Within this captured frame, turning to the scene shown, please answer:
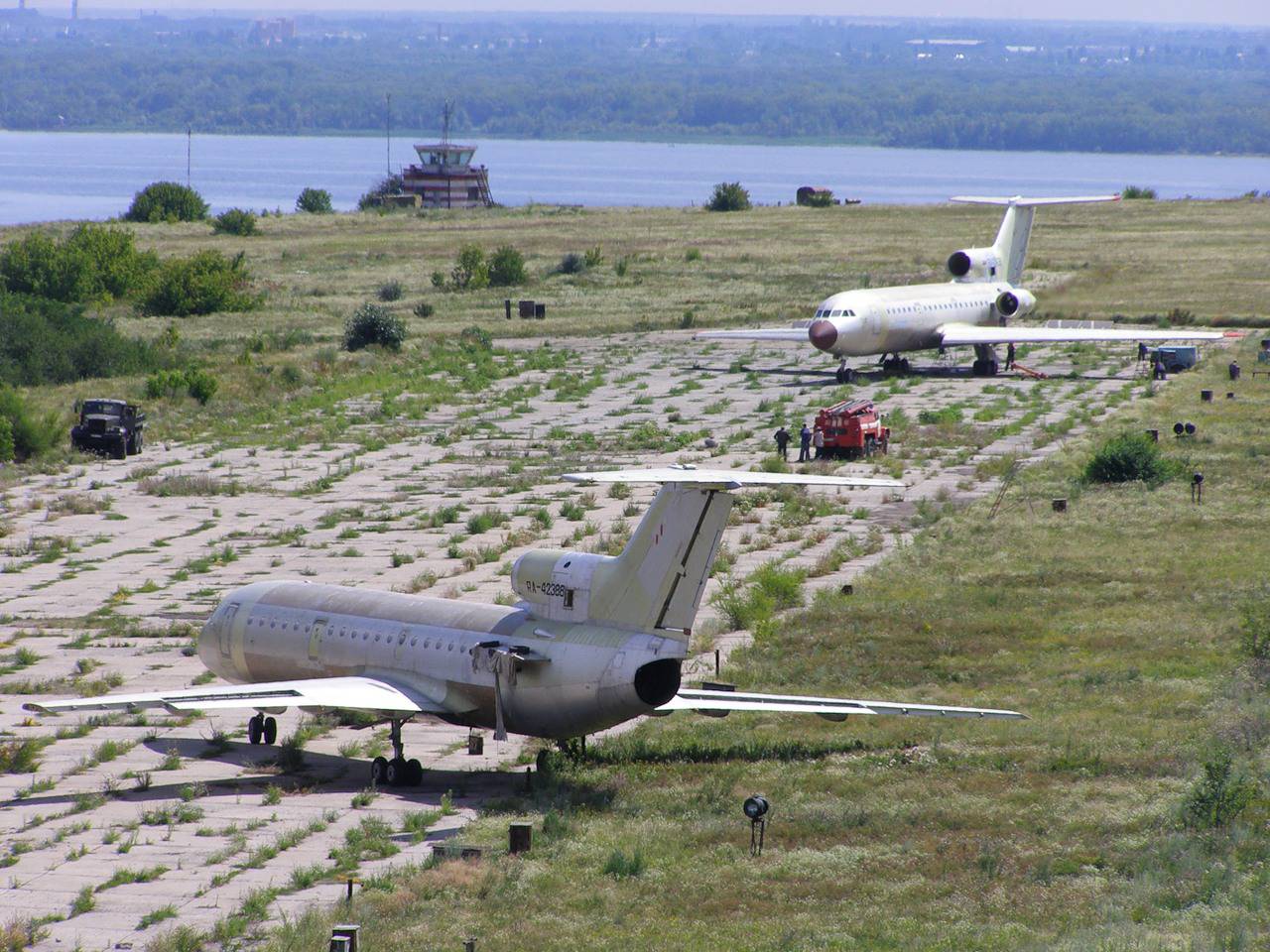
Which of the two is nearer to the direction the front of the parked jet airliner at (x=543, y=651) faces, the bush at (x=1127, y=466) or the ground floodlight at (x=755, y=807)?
the bush

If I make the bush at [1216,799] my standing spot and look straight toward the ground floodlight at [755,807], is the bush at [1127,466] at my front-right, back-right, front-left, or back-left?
back-right

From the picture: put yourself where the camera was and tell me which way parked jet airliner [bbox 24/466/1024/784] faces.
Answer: facing away from the viewer and to the left of the viewer

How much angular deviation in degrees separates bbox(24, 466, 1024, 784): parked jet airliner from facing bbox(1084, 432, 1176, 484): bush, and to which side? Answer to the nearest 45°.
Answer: approximately 90° to its right

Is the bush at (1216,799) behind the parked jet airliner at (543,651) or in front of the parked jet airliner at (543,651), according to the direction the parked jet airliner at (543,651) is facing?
behind

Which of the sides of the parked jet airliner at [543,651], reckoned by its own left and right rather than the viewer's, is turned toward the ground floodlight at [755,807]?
back
